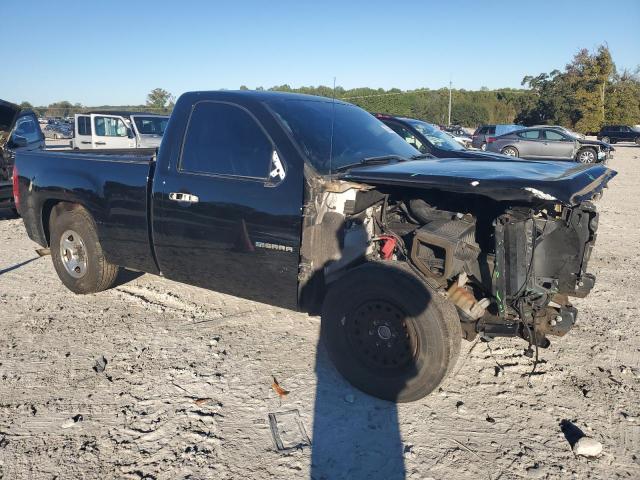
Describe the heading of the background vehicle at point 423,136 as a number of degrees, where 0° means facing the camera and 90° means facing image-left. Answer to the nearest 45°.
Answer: approximately 315°

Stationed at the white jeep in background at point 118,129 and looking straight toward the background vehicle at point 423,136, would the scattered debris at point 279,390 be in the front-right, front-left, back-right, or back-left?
front-right

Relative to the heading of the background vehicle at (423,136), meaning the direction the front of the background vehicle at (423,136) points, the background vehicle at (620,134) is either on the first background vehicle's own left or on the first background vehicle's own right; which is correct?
on the first background vehicle's own left

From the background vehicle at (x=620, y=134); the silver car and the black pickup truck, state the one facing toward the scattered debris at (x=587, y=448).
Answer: the black pickup truck

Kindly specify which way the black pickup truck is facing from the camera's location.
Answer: facing the viewer and to the right of the viewer

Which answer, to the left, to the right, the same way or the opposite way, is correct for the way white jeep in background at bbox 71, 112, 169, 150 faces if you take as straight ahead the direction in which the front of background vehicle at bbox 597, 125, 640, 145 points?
the same way

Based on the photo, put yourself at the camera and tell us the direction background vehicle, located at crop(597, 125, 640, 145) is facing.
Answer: facing to the right of the viewer

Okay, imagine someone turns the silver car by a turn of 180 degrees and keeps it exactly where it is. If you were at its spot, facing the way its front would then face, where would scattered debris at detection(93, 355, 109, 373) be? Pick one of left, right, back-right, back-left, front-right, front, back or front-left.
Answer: left

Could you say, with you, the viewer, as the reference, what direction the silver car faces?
facing to the right of the viewer

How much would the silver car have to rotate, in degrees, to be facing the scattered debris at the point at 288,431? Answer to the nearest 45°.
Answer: approximately 90° to its right

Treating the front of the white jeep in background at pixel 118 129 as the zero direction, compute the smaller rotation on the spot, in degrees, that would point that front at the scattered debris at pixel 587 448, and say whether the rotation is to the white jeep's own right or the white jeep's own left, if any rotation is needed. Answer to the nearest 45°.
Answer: approximately 45° to the white jeep's own right
